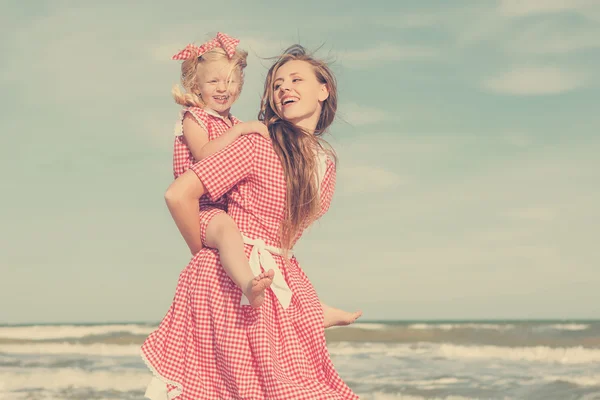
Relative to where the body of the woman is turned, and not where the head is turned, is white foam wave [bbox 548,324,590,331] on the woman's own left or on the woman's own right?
on the woman's own left

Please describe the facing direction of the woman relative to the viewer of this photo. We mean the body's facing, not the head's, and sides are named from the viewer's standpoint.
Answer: facing the viewer and to the right of the viewer

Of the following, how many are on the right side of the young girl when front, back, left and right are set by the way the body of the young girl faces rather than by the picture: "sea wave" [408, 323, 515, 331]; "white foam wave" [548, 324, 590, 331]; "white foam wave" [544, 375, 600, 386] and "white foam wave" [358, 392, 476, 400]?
0

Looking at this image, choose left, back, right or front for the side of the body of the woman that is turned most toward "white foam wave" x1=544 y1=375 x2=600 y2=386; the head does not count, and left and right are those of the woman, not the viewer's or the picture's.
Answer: left

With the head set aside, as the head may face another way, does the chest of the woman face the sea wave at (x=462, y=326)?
no

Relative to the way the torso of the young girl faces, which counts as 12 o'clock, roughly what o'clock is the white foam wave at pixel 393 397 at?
The white foam wave is roughly at 8 o'clock from the young girl.

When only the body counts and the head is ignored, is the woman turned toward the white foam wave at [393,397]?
no

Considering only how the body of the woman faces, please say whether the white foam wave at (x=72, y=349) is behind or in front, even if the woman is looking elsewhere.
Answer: behind

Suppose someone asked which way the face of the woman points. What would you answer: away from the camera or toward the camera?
toward the camera
